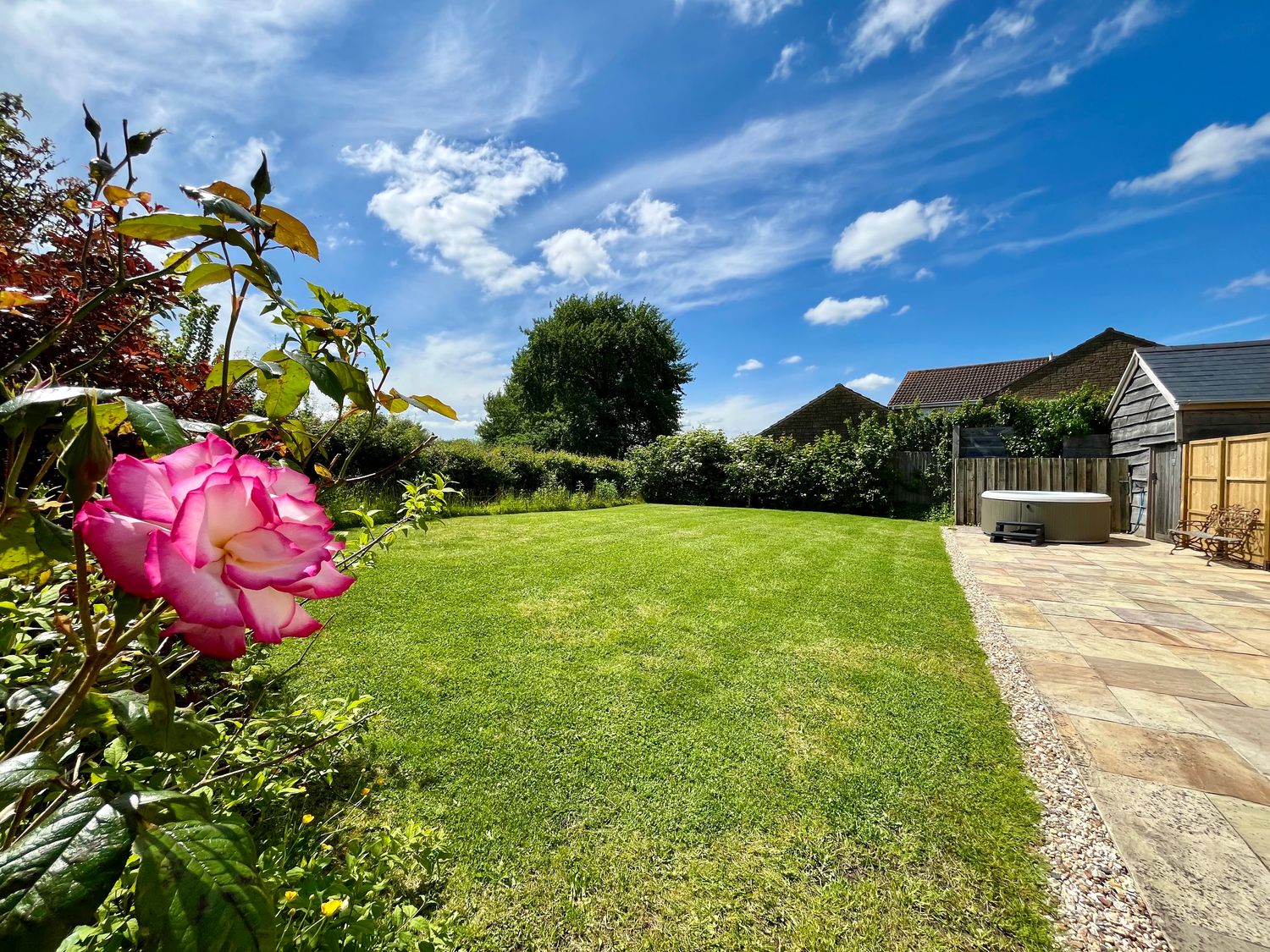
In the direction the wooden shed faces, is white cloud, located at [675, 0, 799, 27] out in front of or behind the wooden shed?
in front

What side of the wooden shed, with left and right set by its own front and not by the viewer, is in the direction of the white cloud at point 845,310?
right

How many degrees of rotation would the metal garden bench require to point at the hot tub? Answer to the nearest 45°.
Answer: approximately 45° to its right

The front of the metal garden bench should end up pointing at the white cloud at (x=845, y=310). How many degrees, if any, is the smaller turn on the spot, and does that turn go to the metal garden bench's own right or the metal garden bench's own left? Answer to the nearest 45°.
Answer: approximately 90° to the metal garden bench's own right

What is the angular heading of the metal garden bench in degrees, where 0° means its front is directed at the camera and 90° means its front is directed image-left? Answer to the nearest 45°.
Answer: approximately 45°
